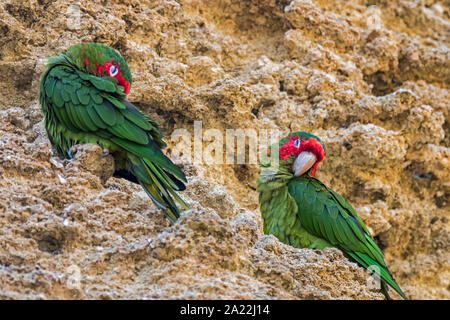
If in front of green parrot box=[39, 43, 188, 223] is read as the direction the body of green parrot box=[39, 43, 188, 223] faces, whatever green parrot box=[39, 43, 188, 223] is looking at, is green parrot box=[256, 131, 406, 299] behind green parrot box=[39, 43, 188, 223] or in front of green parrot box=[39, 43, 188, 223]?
behind

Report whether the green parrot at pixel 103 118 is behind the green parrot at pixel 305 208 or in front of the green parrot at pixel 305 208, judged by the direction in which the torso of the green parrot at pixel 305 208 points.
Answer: in front

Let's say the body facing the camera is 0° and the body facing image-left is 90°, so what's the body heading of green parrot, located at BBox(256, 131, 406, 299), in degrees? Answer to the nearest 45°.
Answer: approximately 90°
